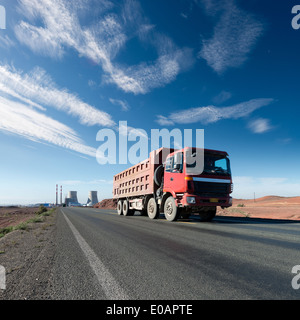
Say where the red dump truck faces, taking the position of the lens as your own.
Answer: facing the viewer and to the right of the viewer
